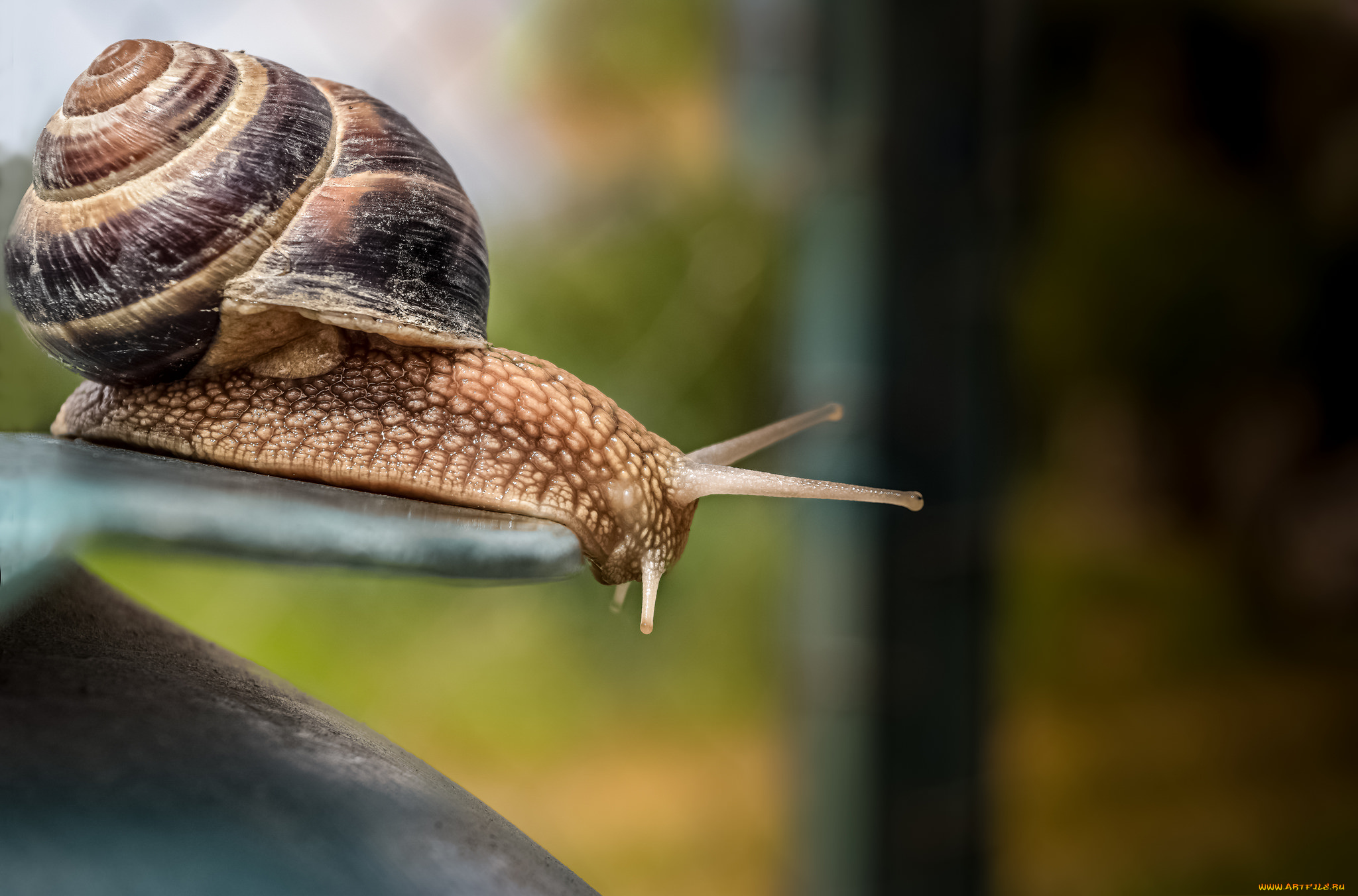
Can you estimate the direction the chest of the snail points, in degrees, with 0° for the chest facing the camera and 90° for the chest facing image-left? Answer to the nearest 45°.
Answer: approximately 270°

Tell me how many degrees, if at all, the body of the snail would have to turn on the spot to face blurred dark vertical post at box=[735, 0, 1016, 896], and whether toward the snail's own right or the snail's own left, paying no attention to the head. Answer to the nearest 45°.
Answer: approximately 45° to the snail's own left
